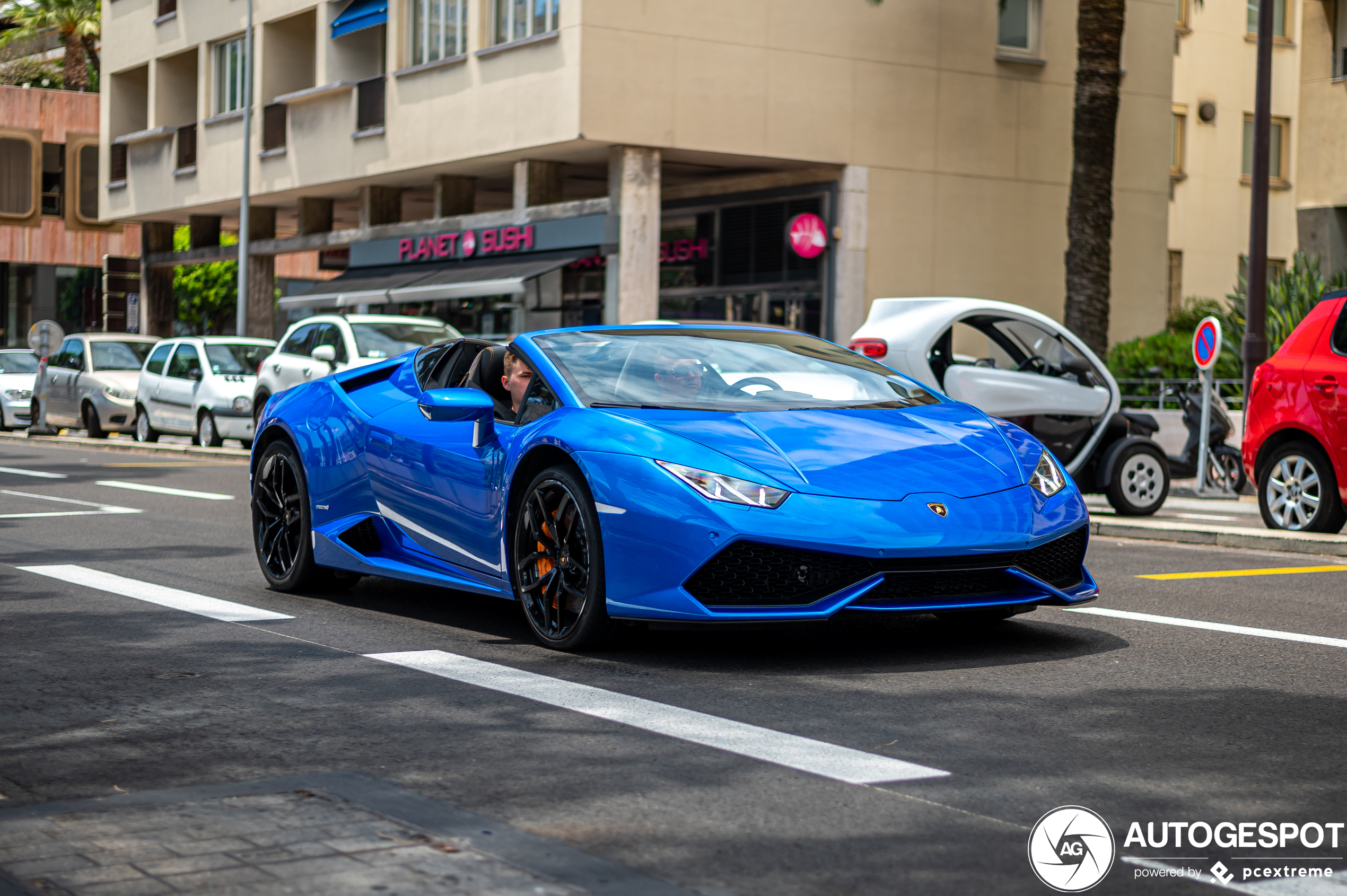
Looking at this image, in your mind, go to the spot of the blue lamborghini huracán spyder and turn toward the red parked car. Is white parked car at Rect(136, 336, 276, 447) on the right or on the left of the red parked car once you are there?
left

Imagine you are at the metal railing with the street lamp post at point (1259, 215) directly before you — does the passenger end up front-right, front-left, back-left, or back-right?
front-right

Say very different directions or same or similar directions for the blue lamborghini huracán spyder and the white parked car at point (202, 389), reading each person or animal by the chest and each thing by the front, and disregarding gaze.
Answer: same or similar directions

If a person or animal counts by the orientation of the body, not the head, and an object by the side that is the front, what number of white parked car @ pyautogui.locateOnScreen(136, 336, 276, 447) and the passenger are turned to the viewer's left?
0

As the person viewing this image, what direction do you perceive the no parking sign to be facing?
facing the viewer and to the left of the viewer

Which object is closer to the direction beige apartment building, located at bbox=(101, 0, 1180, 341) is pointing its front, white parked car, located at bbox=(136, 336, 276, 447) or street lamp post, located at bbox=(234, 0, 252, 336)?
the white parked car

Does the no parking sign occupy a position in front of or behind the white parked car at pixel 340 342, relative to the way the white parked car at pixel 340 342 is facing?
in front

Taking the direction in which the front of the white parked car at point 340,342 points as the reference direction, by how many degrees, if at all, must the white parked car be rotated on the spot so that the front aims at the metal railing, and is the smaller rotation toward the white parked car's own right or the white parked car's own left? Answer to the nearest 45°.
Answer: approximately 45° to the white parked car's own left

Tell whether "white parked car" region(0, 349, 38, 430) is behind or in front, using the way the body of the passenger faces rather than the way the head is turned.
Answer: behind

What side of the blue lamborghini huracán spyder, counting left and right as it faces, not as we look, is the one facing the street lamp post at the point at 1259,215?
left

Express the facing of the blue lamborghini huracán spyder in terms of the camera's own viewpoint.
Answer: facing the viewer and to the right of the viewer

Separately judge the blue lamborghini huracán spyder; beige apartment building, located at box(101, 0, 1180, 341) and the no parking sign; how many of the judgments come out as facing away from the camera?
0

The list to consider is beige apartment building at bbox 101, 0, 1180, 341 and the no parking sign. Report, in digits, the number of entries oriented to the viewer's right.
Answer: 0

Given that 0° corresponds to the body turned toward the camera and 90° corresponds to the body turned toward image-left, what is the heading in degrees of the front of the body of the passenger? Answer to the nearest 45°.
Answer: approximately 315°

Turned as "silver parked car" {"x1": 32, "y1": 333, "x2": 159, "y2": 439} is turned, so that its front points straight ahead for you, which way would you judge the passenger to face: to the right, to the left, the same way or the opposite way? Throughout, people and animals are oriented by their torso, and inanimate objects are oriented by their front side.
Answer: the same way

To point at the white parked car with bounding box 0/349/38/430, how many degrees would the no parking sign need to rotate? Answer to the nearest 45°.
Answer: approximately 90° to its right

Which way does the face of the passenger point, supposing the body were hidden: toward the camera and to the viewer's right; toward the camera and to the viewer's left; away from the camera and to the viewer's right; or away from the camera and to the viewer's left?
toward the camera and to the viewer's right

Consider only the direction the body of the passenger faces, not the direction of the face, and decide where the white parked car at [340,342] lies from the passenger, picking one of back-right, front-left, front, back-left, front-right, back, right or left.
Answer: back-left

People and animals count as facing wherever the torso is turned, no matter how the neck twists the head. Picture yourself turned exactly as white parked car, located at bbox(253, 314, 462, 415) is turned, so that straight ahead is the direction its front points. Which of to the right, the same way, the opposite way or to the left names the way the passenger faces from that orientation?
the same way
